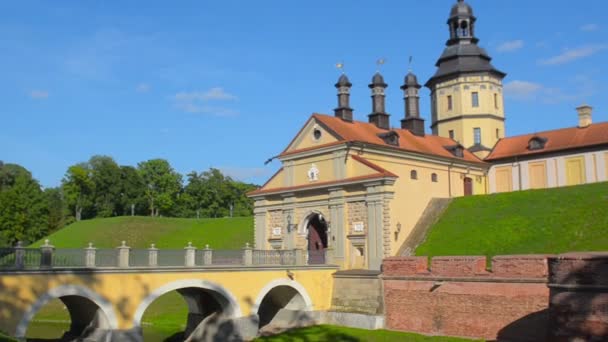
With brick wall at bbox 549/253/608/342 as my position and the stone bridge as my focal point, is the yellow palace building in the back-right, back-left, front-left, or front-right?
front-right

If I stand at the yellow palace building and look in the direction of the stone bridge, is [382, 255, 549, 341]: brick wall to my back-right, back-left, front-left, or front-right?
front-left

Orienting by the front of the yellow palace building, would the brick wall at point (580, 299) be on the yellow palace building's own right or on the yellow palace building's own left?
on the yellow palace building's own left

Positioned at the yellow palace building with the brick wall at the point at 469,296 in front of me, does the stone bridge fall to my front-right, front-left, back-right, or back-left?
front-right

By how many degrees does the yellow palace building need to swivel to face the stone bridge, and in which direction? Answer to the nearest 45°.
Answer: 0° — it already faces it

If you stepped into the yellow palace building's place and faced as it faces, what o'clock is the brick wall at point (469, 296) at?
The brick wall is roughly at 10 o'clock from the yellow palace building.

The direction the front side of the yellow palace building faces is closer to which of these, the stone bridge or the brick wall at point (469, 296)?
the stone bridge

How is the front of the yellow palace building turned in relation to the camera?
facing the viewer and to the left of the viewer

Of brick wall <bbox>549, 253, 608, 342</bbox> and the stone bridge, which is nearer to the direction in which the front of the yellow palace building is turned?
the stone bridge
